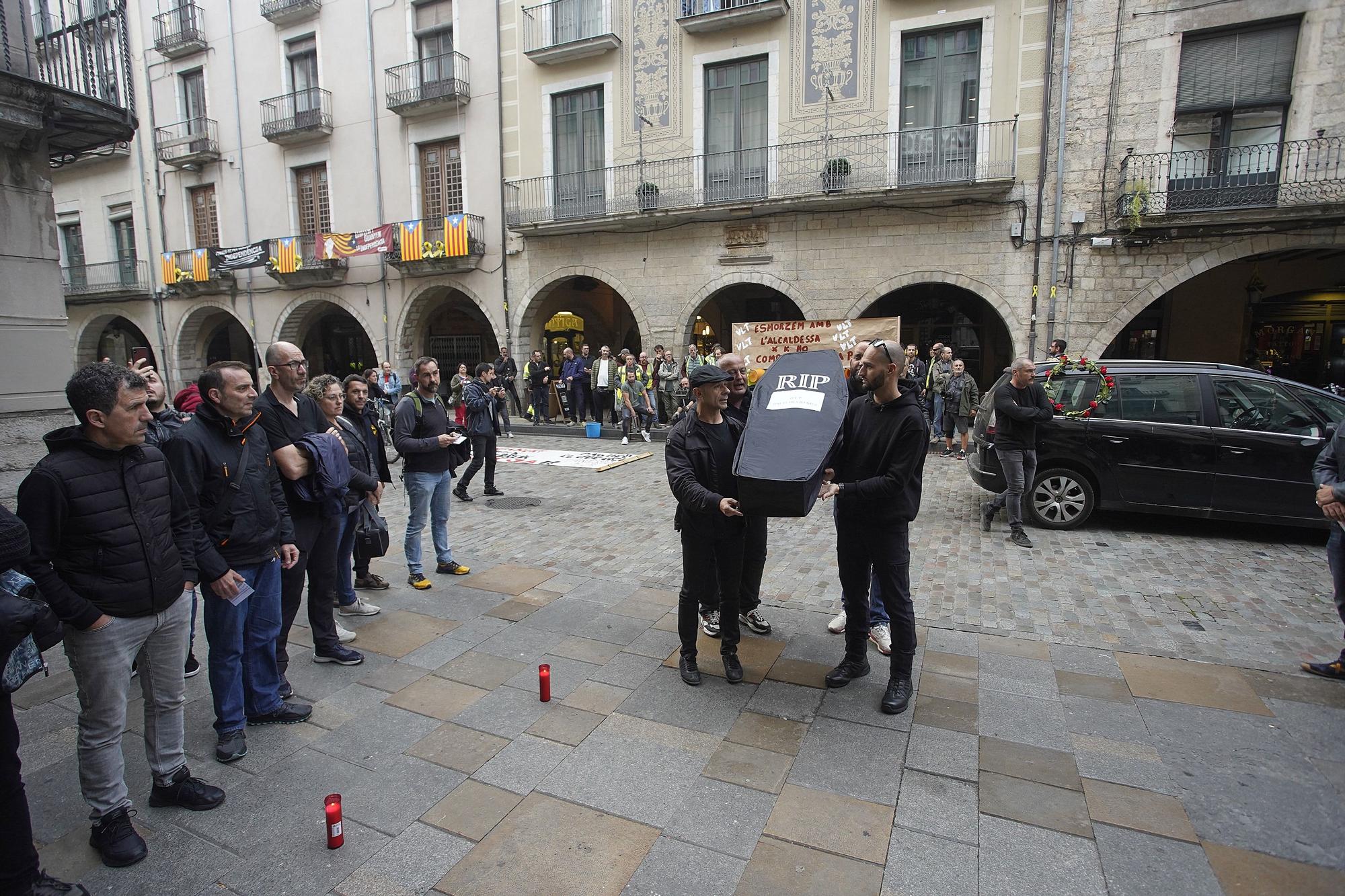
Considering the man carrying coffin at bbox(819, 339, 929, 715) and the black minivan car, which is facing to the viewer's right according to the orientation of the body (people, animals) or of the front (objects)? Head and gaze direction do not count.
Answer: the black minivan car

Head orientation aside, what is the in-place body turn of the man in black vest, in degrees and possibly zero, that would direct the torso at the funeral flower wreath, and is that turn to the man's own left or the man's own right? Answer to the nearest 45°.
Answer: approximately 45° to the man's own left

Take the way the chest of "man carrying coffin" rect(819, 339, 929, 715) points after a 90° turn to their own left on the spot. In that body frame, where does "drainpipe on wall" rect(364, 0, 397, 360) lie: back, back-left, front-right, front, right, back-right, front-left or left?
back

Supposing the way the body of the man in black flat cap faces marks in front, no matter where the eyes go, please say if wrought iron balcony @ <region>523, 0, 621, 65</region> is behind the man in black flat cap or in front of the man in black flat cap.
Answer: behind

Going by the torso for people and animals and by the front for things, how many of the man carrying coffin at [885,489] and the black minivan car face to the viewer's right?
1

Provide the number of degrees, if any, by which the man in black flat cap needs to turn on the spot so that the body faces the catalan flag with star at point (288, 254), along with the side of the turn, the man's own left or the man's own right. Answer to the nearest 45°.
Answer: approximately 180°

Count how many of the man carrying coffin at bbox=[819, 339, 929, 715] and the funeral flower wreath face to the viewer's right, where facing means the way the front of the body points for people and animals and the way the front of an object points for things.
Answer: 0

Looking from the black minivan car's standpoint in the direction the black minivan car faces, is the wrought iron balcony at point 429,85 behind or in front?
behind

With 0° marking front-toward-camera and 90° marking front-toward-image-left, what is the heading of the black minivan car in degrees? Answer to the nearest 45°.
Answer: approximately 270°

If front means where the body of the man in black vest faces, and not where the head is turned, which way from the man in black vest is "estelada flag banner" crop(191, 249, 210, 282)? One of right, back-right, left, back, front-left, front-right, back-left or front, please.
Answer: back-left

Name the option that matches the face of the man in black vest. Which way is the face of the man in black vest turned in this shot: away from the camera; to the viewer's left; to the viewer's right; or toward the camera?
to the viewer's right

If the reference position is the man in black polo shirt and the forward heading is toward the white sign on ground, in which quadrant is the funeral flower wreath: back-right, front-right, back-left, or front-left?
front-right

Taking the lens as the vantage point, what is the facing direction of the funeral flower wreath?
facing the viewer

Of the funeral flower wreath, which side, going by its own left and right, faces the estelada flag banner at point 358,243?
right

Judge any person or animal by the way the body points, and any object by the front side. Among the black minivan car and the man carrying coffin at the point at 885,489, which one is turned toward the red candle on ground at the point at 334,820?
the man carrying coffin
